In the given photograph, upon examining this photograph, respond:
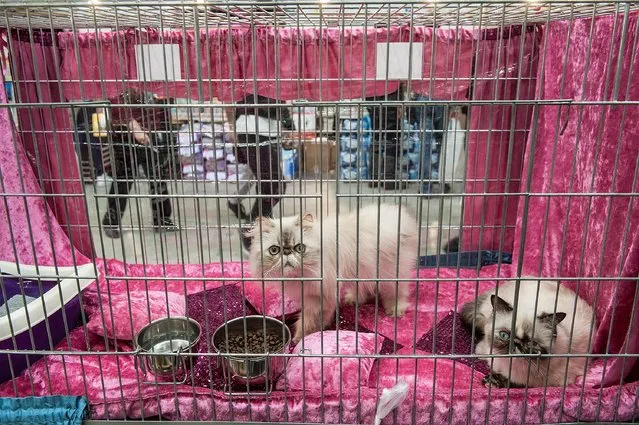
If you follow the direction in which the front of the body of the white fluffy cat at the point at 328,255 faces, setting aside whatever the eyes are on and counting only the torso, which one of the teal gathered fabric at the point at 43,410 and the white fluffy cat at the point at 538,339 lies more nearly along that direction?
the teal gathered fabric

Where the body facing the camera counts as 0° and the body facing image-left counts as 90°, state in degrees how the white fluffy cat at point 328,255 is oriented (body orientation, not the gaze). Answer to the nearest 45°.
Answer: approximately 45°

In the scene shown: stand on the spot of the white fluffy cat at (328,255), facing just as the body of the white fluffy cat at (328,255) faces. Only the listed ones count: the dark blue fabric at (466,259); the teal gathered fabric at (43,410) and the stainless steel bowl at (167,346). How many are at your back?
1

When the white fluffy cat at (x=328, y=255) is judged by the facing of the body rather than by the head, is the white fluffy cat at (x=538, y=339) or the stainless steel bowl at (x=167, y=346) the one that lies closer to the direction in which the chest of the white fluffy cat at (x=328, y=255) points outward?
the stainless steel bowl

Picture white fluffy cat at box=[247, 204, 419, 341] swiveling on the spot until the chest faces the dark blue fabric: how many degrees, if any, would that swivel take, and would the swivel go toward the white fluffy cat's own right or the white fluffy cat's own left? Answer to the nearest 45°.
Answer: approximately 180°

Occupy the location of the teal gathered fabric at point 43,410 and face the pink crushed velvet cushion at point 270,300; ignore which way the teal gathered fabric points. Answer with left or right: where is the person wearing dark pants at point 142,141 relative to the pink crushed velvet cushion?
left

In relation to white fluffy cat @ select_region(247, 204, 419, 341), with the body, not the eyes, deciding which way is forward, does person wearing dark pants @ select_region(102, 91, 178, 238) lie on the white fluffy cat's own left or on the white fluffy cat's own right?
on the white fluffy cat's own right

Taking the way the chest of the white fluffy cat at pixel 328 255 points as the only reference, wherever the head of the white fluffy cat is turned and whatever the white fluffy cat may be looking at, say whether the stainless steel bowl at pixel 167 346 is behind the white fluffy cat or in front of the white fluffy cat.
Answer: in front

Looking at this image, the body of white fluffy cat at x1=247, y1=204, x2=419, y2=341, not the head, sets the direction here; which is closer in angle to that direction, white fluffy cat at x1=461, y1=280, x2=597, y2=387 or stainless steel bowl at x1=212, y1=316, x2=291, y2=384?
the stainless steel bowl

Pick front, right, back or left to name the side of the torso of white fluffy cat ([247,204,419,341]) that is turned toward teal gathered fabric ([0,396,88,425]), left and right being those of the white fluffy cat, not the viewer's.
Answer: front

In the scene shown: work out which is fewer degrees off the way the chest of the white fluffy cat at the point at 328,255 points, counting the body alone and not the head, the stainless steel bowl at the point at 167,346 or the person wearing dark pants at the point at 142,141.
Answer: the stainless steel bowl
